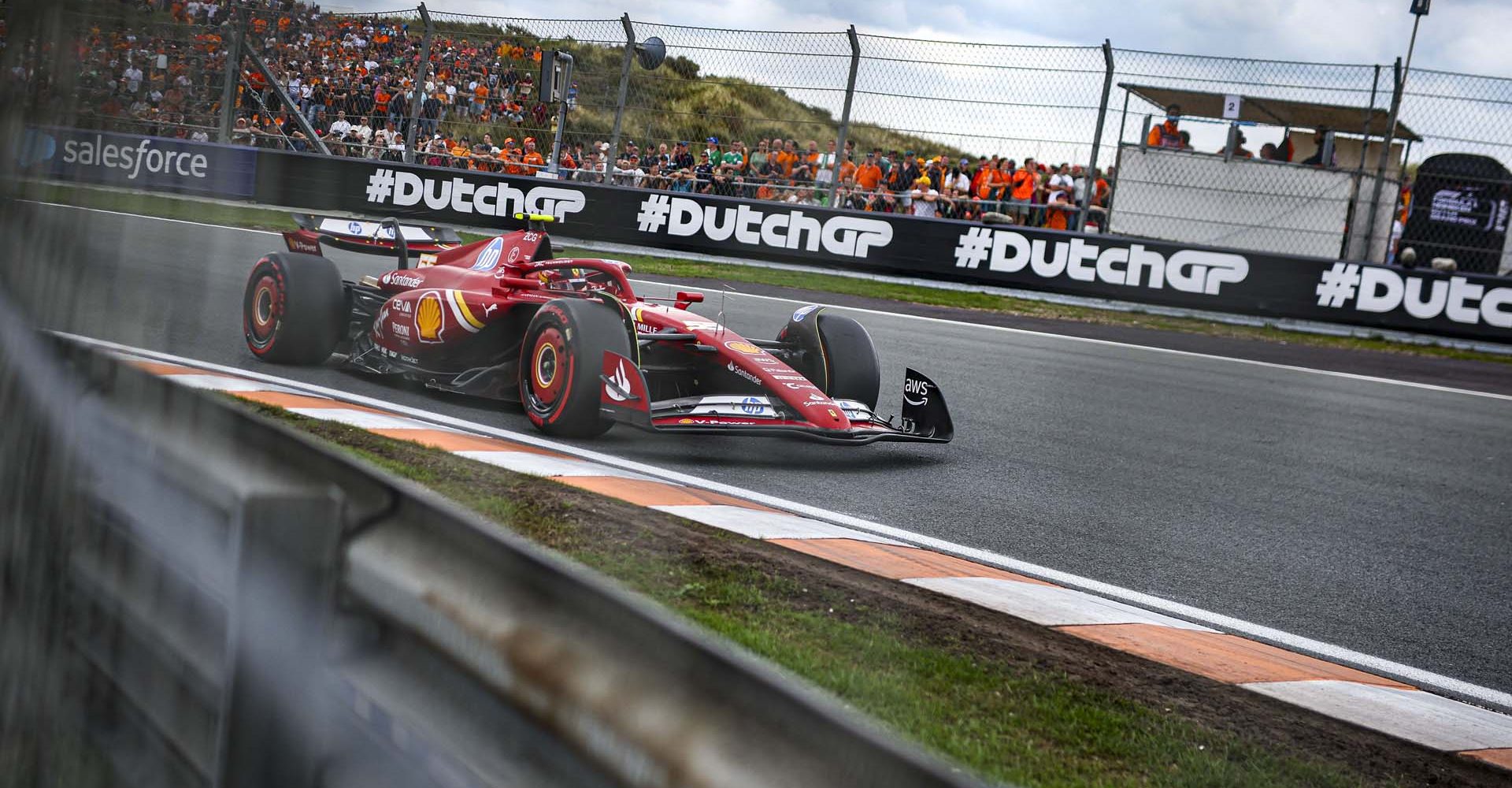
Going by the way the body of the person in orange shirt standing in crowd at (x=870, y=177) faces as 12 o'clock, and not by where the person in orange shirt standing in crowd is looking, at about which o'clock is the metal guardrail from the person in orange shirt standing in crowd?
The metal guardrail is roughly at 12 o'clock from the person in orange shirt standing in crowd.

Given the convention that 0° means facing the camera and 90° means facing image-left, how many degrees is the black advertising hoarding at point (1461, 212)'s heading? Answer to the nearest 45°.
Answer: approximately 0°

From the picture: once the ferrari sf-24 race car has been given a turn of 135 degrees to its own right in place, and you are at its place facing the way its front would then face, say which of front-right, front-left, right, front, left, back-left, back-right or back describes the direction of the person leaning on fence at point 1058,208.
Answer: back-right

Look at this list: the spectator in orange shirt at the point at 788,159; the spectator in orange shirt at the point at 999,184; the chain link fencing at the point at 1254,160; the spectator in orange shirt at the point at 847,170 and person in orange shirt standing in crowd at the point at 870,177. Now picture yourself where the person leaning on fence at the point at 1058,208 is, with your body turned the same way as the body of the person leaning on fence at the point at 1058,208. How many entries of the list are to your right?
4

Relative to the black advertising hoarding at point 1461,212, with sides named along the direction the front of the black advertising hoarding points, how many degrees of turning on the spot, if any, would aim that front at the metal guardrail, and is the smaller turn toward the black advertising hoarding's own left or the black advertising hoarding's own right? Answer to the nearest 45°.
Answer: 0° — it already faces it

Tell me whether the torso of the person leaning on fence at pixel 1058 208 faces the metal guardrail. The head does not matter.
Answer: yes

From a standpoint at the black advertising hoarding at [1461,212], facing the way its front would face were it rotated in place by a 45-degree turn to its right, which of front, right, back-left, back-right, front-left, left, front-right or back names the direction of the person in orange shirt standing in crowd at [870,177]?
front-right

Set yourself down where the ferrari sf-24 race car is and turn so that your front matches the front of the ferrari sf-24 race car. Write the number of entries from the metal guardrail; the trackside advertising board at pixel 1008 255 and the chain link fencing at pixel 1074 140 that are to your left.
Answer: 2

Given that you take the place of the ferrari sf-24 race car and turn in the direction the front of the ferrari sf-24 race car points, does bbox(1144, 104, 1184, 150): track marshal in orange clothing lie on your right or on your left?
on your left

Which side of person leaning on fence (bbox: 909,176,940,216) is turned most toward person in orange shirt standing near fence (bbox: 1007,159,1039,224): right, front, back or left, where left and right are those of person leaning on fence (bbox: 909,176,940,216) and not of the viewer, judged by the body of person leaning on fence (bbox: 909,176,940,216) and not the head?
left

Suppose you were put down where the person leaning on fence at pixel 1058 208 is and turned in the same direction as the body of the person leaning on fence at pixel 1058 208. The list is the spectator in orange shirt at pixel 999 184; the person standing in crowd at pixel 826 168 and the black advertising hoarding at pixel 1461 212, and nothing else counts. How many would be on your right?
2

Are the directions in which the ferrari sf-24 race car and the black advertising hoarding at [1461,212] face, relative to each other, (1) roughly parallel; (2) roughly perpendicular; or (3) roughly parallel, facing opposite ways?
roughly perpendicular
